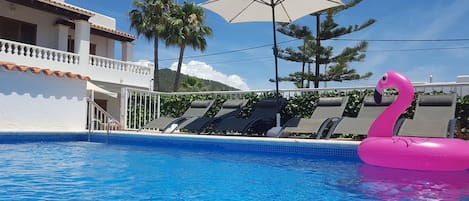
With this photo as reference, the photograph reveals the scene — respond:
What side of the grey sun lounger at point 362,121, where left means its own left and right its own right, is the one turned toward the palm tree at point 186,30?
right

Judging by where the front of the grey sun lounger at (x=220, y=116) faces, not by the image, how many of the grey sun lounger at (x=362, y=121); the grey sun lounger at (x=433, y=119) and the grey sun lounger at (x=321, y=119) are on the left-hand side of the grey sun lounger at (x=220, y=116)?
3

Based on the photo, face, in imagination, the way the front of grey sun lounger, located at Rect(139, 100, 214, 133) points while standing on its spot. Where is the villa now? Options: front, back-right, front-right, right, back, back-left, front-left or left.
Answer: right

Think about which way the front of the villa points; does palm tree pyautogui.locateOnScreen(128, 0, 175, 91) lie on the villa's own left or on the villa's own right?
on the villa's own left

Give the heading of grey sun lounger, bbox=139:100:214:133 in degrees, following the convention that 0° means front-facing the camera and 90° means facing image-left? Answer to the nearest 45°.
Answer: approximately 45°

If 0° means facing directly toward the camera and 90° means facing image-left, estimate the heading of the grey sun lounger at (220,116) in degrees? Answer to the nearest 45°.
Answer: approximately 45°

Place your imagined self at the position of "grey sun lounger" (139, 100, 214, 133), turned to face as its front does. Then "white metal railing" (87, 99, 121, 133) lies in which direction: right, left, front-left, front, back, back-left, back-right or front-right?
right

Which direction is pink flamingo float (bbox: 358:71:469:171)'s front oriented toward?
to the viewer's left

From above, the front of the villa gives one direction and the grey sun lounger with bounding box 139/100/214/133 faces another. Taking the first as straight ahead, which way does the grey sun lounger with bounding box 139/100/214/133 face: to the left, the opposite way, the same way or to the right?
to the right

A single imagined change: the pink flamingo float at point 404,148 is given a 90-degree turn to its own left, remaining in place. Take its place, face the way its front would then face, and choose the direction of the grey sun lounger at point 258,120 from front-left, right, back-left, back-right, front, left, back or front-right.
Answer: back-right

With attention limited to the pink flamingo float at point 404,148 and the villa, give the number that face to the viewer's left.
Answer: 1

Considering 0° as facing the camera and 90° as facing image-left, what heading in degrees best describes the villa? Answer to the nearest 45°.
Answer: approximately 315°

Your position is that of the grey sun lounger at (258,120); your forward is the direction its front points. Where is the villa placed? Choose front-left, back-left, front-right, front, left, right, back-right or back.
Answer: right

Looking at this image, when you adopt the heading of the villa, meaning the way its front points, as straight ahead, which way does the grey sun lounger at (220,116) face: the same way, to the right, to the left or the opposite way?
to the right

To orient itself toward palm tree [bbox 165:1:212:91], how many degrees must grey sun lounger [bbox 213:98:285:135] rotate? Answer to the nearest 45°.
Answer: approximately 135° to its right
